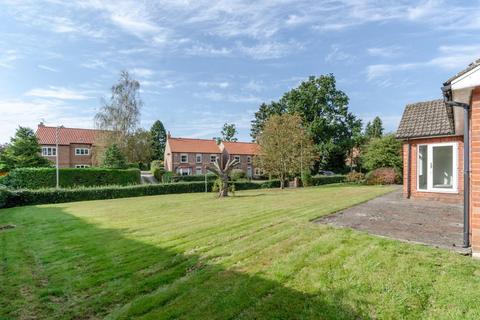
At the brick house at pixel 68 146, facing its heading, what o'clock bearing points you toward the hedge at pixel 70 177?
The hedge is roughly at 12 o'clock from the brick house.

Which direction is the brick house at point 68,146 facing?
toward the camera

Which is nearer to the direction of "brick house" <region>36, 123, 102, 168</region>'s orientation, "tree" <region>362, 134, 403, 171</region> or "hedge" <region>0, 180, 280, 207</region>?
the hedge

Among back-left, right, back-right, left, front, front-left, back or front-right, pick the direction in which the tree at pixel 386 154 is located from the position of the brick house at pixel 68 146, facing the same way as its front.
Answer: front-left

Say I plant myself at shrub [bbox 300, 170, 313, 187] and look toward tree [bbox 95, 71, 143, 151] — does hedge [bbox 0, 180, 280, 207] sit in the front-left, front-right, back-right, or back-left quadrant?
front-left

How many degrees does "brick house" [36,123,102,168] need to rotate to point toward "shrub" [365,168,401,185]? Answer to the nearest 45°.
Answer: approximately 45° to its left

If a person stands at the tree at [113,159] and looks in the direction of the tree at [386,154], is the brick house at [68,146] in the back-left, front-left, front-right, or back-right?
back-left

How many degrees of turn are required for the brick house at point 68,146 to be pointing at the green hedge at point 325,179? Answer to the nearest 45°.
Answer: approximately 45° to its left

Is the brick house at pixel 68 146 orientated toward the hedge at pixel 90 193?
yes

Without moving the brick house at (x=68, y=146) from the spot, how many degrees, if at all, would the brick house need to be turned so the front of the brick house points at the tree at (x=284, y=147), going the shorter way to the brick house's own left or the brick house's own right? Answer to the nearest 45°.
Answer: approximately 45° to the brick house's own left
